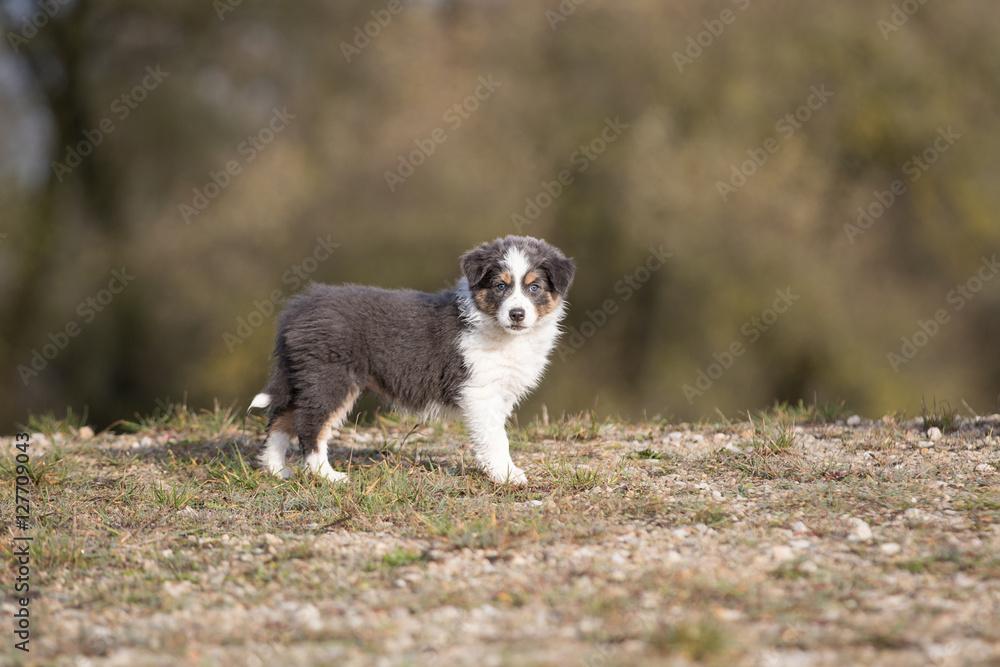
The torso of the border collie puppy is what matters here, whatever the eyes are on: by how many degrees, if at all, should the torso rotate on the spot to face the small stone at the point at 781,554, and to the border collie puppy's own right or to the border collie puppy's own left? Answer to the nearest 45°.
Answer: approximately 45° to the border collie puppy's own right

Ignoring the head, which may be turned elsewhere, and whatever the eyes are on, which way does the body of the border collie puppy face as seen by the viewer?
to the viewer's right

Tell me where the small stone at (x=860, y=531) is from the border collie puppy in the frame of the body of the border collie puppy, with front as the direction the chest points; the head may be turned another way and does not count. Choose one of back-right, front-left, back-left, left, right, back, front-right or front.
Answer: front-right

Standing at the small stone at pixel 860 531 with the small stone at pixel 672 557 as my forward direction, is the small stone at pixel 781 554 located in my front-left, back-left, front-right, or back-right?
front-left

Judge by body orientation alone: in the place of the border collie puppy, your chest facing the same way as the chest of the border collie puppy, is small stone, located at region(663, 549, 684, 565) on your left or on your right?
on your right
